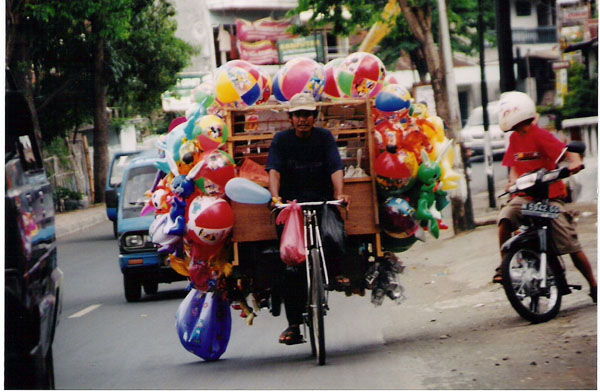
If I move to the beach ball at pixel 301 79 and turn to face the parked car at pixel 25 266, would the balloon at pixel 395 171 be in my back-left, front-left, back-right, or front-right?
back-left

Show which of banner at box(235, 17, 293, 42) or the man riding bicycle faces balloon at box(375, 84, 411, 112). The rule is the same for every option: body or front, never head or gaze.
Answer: the banner

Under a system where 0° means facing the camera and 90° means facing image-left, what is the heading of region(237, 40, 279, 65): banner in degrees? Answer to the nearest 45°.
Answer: approximately 0°

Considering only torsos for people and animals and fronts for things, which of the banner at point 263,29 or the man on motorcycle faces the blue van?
the banner

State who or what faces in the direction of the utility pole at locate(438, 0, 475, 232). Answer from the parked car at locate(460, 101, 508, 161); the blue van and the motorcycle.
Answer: the parked car

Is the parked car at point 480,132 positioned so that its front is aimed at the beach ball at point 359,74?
yes

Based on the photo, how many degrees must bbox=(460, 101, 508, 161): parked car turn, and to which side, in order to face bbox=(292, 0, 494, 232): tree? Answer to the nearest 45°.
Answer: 0° — it already faces it

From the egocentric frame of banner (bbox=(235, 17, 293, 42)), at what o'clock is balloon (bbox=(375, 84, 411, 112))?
The balloon is roughly at 12 o'clock from the banner.

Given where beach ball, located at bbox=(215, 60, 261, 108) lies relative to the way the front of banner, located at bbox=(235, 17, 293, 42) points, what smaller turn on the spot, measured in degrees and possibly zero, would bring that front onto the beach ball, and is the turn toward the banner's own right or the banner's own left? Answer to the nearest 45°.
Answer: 0° — it already faces it

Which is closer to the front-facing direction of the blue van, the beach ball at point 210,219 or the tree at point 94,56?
the beach ball
